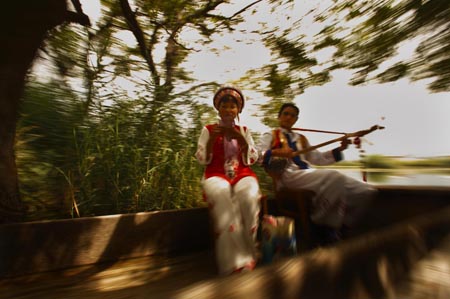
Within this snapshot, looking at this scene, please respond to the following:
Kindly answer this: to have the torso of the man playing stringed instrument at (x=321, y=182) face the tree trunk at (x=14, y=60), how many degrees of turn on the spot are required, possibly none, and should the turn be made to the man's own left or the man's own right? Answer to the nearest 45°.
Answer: approximately 90° to the man's own right

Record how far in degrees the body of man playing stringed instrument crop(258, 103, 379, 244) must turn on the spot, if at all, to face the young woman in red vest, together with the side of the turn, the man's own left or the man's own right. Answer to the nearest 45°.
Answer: approximately 90° to the man's own right

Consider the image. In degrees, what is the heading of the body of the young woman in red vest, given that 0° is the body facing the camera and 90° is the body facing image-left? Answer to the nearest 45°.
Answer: approximately 0°

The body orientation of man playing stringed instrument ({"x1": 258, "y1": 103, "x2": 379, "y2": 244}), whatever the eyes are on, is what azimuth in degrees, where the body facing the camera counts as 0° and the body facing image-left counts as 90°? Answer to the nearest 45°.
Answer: approximately 315°
